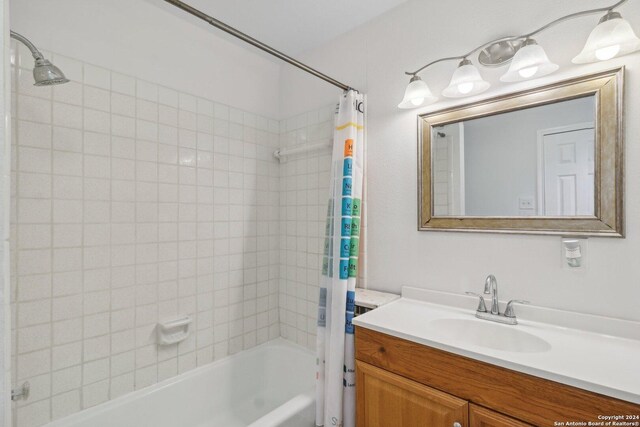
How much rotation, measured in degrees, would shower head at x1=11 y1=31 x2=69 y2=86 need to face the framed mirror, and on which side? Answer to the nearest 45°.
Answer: approximately 45° to its right

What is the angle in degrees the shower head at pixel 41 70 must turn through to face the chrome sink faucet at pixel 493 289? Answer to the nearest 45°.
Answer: approximately 45° to its right

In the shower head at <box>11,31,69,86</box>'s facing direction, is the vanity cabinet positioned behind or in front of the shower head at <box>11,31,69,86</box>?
in front

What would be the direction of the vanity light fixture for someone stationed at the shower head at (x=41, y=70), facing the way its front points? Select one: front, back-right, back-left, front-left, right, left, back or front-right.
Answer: front-right

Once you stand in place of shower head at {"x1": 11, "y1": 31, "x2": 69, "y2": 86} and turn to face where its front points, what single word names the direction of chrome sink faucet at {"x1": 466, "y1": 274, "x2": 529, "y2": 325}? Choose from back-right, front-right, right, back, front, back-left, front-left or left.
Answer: front-right

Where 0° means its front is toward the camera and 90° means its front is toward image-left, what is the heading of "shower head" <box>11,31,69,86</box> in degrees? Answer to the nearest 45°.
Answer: approximately 270°
